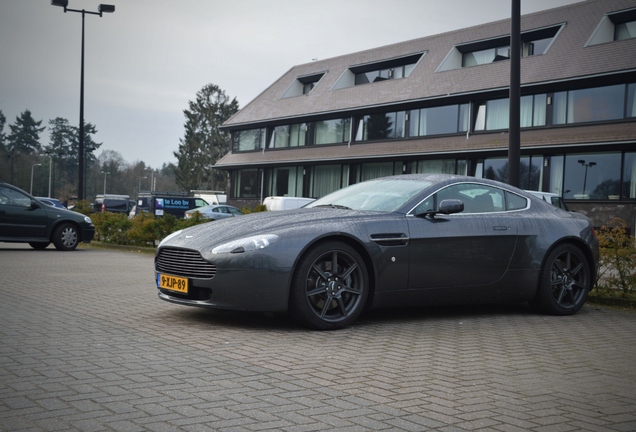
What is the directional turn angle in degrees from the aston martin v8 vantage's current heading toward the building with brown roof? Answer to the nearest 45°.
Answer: approximately 135° to its right

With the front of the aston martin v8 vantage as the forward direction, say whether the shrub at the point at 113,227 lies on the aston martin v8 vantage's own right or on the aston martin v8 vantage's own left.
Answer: on the aston martin v8 vantage's own right

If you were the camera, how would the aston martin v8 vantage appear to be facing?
facing the viewer and to the left of the viewer

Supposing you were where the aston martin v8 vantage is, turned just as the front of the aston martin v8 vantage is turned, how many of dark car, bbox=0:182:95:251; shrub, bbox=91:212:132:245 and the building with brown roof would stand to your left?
0

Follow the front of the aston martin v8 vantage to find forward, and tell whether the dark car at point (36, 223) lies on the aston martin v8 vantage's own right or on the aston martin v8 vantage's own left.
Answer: on the aston martin v8 vantage's own right

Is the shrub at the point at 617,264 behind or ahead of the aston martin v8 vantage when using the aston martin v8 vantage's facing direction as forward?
behind

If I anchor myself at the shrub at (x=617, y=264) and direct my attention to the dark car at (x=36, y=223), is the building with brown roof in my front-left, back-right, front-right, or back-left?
front-right

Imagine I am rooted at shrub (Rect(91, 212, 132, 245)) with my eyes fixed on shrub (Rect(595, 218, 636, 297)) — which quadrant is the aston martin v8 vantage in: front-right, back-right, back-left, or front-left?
front-right
